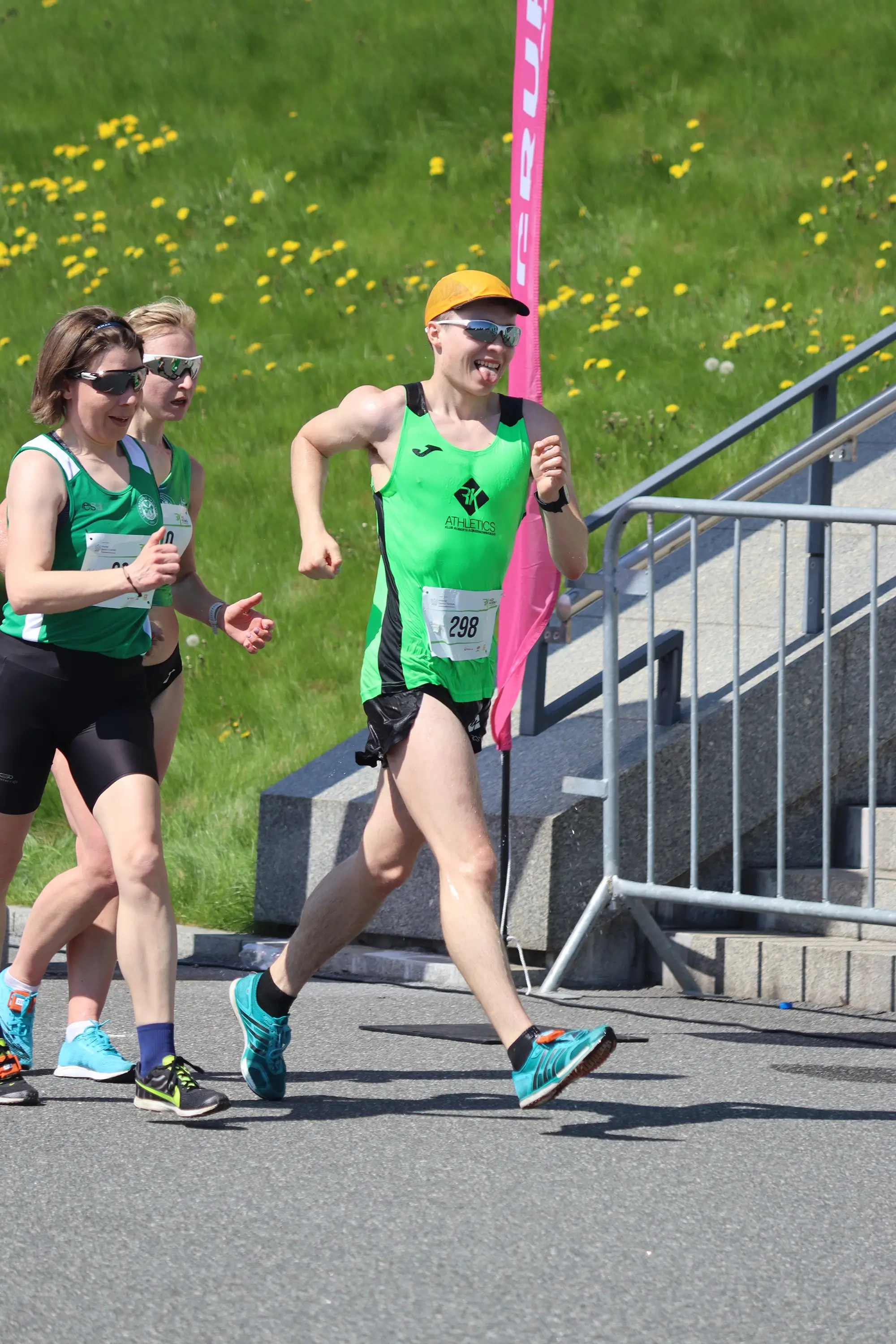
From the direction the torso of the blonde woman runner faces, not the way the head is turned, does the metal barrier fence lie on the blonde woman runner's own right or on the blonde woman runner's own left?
on the blonde woman runner's own left

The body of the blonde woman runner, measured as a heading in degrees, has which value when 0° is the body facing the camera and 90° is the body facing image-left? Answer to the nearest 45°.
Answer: approximately 315°

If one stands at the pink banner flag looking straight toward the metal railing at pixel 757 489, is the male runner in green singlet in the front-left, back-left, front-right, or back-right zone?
back-right

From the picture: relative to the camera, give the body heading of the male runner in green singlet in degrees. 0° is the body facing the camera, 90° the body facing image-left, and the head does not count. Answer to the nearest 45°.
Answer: approximately 315°

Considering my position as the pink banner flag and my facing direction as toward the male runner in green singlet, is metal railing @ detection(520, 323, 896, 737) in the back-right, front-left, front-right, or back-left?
back-left

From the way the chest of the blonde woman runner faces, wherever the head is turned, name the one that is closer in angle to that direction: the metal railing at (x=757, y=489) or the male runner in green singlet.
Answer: the male runner in green singlet

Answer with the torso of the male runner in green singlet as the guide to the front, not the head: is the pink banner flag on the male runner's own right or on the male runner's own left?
on the male runner's own left
